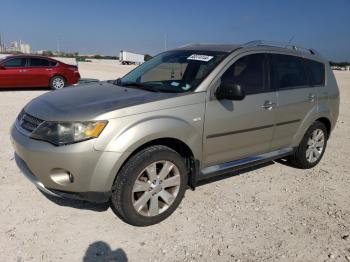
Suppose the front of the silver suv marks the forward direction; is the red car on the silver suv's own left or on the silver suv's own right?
on the silver suv's own right

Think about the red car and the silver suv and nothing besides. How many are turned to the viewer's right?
0

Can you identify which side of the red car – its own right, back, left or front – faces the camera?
left

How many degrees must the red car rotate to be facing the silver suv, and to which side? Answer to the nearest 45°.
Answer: approximately 90° to its left

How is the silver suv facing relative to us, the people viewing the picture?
facing the viewer and to the left of the viewer
